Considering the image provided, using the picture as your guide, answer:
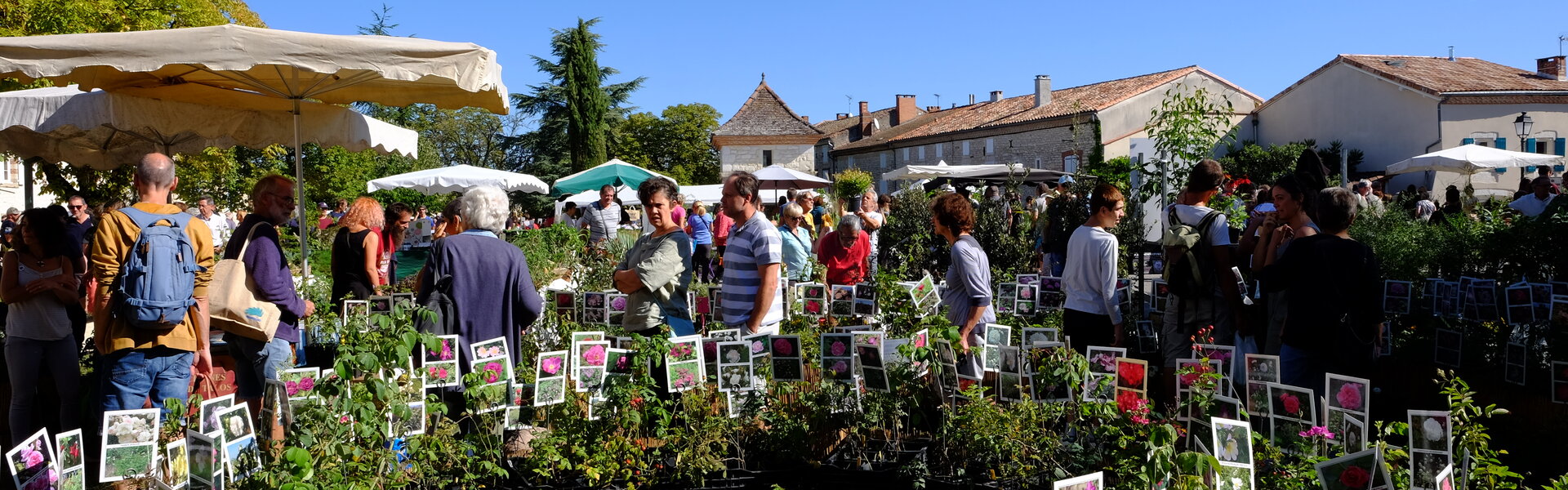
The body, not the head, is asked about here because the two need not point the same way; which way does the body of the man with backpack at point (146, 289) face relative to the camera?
away from the camera

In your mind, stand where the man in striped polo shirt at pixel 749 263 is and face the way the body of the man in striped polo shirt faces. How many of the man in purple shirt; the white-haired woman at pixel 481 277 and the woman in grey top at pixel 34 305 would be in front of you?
3

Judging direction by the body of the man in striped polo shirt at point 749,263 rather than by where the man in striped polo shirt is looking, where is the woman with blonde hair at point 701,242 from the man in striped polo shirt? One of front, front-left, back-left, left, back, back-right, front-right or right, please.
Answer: right

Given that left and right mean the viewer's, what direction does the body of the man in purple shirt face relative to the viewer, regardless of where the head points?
facing to the right of the viewer

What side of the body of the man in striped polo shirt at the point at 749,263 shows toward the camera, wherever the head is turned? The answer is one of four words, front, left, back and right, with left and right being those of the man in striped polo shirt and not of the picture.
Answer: left

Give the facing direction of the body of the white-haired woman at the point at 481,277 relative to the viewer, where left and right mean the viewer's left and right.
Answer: facing away from the viewer

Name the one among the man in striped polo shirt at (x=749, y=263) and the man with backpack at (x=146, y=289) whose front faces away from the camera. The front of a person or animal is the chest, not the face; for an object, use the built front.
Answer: the man with backpack
